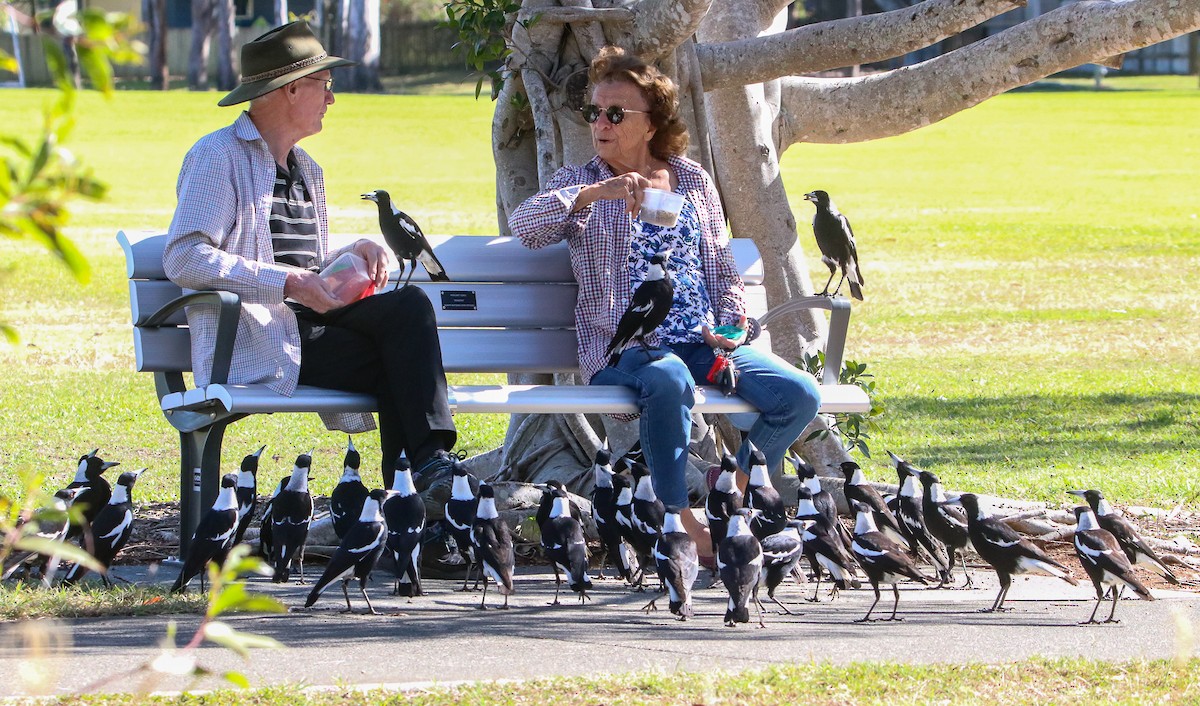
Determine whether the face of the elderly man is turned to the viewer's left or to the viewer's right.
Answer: to the viewer's right

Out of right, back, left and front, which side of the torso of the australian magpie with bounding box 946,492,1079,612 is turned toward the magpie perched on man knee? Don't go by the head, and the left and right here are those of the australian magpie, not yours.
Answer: front

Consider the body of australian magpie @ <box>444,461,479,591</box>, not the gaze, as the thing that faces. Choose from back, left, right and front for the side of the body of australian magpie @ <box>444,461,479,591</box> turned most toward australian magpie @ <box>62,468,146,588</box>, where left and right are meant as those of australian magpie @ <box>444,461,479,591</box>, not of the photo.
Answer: left

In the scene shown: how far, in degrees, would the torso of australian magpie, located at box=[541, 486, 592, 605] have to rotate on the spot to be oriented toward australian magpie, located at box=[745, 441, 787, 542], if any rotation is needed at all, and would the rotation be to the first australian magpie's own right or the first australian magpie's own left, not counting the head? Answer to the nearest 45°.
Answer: approximately 45° to the first australian magpie's own right

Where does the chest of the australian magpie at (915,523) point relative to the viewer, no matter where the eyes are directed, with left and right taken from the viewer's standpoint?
facing away from the viewer and to the left of the viewer

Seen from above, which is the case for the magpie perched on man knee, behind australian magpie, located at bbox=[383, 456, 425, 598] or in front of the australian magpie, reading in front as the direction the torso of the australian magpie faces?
in front

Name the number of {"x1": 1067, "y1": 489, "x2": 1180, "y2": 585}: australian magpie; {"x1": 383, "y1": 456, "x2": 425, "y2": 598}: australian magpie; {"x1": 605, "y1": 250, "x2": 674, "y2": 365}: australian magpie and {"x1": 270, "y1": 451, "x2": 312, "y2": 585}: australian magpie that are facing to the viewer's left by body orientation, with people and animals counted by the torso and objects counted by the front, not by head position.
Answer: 1

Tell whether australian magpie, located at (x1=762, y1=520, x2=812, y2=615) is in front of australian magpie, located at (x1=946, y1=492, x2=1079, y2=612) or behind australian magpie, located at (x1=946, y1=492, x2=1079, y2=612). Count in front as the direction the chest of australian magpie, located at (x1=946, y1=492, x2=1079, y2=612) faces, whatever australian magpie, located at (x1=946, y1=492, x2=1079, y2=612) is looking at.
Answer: in front

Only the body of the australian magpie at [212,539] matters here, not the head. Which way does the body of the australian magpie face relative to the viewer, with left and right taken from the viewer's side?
facing away from the viewer and to the right of the viewer

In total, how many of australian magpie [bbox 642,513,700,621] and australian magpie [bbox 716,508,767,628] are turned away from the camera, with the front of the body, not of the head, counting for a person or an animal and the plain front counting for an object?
2

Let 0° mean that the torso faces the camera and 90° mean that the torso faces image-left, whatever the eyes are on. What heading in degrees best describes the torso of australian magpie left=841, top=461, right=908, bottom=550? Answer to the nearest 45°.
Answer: approximately 90°

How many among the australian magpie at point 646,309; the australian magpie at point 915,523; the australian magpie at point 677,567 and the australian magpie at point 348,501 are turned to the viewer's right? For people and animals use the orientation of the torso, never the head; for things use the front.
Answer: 1

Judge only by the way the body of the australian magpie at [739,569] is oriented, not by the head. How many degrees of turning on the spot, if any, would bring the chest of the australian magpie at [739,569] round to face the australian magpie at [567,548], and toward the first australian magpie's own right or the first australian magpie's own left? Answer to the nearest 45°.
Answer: approximately 45° to the first australian magpie's own left

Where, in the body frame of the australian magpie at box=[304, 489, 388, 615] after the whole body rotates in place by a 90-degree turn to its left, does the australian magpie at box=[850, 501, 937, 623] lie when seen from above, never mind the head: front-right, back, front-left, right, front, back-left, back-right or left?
back-right

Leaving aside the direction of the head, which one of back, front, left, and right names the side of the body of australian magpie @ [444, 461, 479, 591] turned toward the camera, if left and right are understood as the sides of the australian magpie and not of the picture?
back

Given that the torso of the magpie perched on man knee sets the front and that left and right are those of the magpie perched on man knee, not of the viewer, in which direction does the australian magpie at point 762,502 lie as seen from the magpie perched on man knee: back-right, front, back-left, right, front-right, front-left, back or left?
back-left

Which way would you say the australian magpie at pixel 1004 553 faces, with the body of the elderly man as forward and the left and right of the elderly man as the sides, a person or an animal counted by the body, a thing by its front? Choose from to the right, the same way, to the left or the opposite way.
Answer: the opposite way

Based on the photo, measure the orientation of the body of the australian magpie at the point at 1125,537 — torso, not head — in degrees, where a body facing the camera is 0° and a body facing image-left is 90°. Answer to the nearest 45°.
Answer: approximately 90°
